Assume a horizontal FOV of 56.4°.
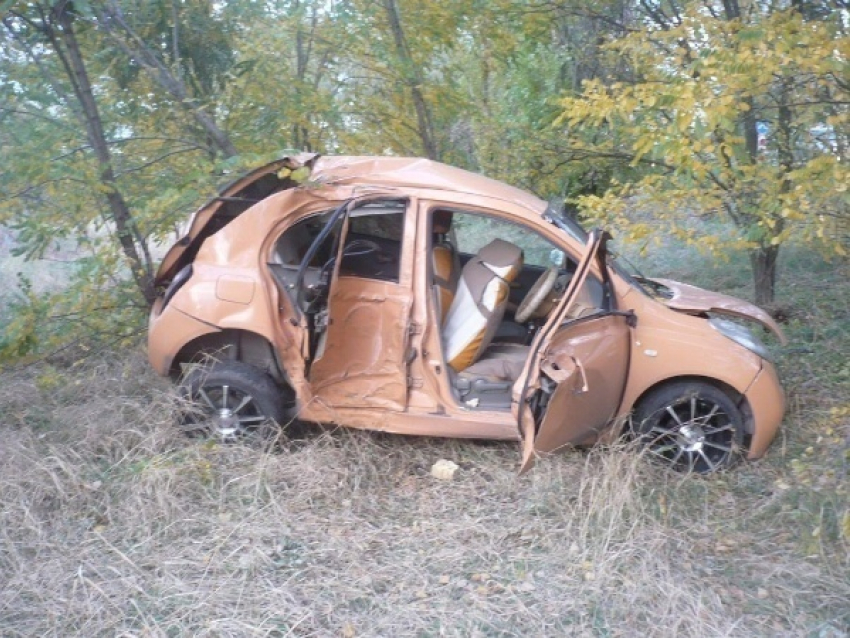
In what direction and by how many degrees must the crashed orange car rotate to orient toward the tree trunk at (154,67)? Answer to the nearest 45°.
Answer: approximately 135° to its left

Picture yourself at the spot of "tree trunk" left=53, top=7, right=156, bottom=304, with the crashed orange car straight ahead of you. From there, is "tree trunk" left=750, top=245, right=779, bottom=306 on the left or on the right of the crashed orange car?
left

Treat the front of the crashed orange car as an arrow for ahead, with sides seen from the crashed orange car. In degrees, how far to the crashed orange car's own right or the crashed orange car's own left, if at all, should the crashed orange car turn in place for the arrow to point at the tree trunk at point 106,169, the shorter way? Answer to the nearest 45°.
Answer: approximately 135° to the crashed orange car's own left

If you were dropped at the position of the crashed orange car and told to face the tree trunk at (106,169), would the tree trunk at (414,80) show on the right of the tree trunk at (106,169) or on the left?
right

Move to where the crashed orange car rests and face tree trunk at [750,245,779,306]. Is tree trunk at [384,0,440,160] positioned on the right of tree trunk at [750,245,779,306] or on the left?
left

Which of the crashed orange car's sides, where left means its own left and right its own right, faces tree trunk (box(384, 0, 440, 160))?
left

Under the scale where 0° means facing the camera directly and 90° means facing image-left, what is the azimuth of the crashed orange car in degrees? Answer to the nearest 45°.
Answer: approximately 270°
